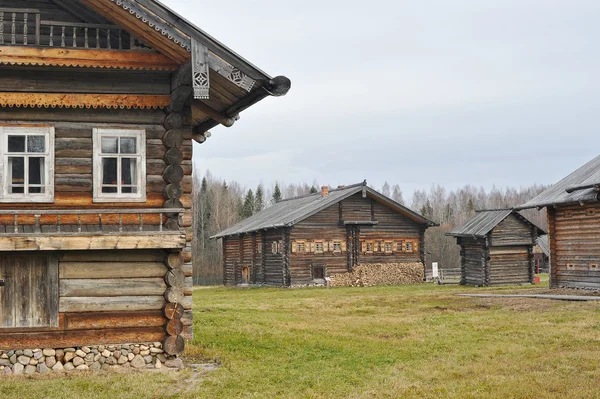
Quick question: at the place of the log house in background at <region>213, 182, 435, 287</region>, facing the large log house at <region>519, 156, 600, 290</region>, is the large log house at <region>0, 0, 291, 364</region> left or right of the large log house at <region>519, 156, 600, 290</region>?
right

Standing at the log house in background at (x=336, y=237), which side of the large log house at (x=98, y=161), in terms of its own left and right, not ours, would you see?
back

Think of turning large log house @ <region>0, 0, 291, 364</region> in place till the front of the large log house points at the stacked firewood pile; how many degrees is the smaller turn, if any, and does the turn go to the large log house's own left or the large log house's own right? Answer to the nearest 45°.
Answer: approximately 135° to the large log house's own left

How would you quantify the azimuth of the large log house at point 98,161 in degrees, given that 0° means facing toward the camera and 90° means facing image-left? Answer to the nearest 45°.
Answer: approximately 0°

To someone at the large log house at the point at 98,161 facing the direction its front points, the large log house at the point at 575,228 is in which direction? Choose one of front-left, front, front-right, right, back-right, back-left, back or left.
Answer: back-left

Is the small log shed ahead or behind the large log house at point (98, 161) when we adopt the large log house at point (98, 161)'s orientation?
behind
